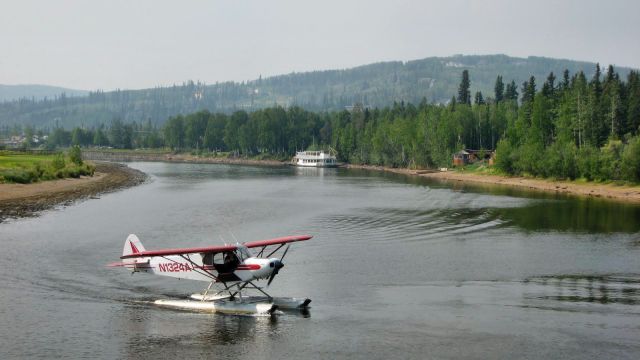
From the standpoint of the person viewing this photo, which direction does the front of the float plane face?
facing the viewer and to the right of the viewer
